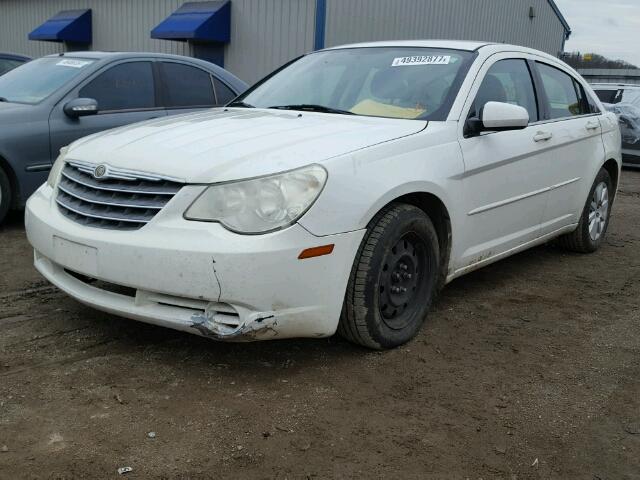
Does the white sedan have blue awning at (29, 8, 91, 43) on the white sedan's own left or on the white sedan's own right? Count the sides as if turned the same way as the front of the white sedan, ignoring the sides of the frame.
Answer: on the white sedan's own right

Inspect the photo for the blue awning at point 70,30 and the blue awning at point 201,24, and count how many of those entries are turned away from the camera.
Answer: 0

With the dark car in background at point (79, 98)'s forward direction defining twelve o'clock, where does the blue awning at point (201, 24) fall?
The blue awning is roughly at 5 o'clock from the dark car in background.
